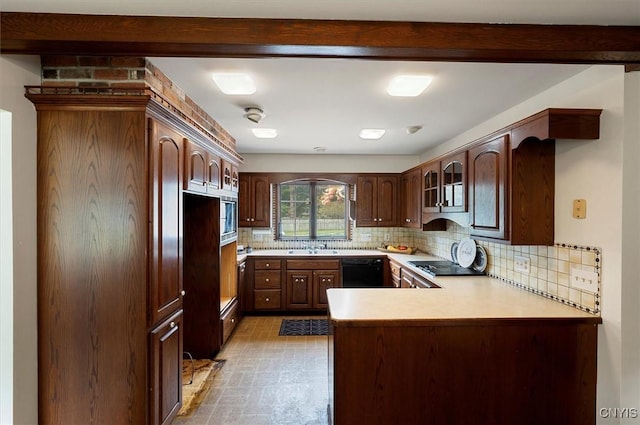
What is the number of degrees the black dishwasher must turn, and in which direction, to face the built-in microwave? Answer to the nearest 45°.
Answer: approximately 45° to its right

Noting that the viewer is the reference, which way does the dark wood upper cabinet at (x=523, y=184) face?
facing the viewer and to the left of the viewer

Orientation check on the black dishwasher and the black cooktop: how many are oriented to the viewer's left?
1

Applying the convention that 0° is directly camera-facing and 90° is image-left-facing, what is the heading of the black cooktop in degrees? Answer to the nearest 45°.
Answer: approximately 90°

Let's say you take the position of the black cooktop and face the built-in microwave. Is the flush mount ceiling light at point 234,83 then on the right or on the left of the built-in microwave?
left

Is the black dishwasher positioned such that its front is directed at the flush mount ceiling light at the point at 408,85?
yes

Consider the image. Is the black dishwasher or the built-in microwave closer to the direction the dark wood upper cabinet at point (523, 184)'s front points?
the built-in microwave

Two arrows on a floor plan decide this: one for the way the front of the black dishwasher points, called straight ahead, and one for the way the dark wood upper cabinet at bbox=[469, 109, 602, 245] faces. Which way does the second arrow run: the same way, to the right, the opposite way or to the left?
to the right

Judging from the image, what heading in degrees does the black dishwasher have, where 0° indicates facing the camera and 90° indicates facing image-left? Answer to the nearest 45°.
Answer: approximately 0°

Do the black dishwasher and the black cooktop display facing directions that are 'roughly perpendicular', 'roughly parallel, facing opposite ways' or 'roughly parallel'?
roughly perpendicular

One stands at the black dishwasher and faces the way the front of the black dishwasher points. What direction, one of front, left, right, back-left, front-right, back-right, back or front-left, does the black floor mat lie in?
front-right

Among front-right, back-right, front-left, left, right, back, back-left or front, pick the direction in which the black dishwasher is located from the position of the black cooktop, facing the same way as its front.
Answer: front-right

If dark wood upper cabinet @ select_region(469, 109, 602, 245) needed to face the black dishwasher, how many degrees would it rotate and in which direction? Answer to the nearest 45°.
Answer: approximately 90° to its right
